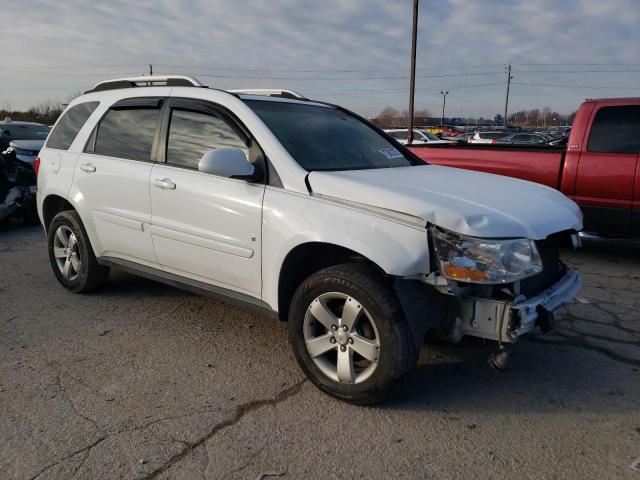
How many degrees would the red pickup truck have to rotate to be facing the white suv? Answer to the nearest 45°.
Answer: approximately 135° to its right

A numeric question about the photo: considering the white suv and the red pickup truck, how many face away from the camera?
0

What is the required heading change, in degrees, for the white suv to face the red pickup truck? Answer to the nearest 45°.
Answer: approximately 90° to its left

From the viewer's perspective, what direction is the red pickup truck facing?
to the viewer's right

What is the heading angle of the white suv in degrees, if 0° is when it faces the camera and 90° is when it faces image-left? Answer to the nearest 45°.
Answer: approximately 315°
